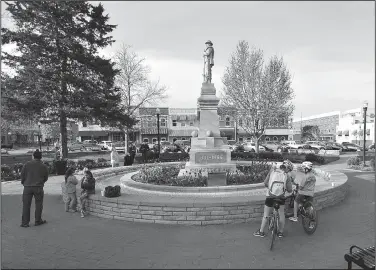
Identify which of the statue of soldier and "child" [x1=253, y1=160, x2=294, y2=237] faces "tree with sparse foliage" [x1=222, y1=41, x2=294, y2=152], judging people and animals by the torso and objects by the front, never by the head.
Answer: the child

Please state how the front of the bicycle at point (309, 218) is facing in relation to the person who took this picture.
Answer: facing away from the viewer and to the left of the viewer

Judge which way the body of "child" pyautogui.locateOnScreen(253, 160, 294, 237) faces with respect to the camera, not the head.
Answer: away from the camera

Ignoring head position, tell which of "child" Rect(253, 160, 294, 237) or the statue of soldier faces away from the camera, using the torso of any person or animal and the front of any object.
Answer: the child

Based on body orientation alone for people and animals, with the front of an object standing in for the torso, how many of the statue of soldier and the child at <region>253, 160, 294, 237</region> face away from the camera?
1

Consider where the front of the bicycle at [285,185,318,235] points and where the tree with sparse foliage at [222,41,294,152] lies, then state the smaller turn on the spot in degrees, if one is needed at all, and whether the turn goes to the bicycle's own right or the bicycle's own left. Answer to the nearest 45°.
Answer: approximately 45° to the bicycle's own right
